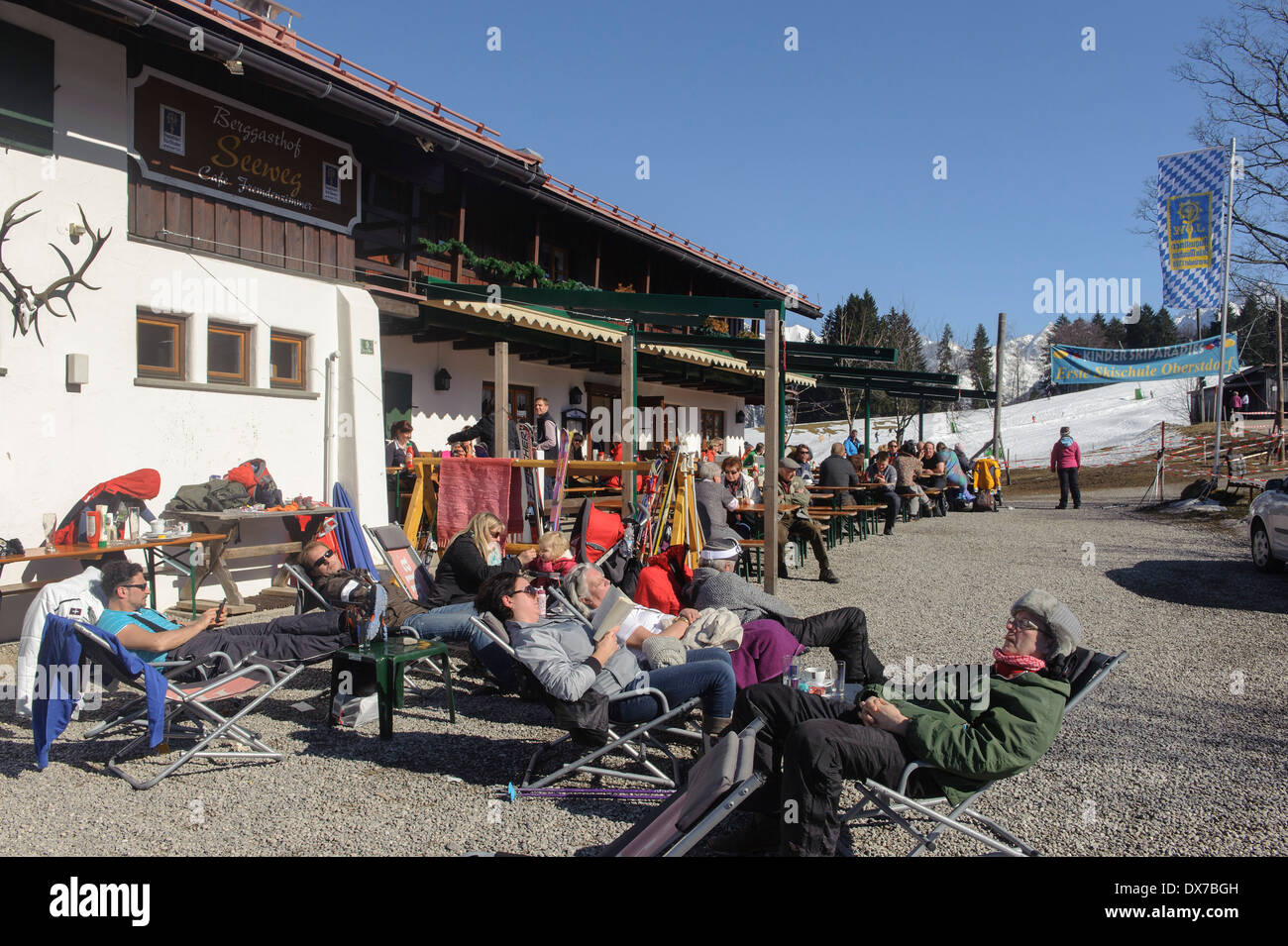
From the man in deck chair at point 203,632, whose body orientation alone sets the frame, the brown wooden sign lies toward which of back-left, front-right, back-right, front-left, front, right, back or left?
left

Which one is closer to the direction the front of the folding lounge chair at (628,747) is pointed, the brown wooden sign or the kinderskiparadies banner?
the kinderskiparadies banner

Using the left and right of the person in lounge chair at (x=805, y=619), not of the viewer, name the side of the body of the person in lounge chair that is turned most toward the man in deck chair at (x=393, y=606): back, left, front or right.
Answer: back

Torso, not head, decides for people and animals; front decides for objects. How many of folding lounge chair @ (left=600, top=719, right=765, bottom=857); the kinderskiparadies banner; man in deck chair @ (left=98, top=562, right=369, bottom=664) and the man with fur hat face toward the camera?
1

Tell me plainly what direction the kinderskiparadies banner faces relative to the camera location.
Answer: facing the viewer

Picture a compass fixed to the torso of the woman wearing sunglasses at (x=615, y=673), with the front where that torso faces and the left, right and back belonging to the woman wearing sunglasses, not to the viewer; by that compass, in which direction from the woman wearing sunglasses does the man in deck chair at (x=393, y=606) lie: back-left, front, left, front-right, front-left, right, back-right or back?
back-left

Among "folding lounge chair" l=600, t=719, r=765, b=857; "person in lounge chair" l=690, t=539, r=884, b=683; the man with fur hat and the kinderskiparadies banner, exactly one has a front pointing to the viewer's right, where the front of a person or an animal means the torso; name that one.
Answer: the person in lounge chair

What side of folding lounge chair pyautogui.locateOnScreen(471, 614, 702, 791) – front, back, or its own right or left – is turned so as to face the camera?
right

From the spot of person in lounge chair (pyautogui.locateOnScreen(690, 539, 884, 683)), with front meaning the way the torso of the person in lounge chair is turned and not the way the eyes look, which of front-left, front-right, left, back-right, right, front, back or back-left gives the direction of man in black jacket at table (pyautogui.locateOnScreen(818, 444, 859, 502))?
left

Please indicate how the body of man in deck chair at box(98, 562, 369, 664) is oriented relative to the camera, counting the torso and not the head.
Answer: to the viewer's right

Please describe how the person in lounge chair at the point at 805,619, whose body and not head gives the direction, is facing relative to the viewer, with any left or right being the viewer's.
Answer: facing to the right of the viewer

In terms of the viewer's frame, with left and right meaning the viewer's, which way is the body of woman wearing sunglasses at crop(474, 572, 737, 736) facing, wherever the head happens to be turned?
facing to the right of the viewer

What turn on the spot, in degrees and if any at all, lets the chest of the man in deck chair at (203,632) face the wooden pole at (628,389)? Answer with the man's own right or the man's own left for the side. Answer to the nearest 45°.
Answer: approximately 45° to the man's own left
